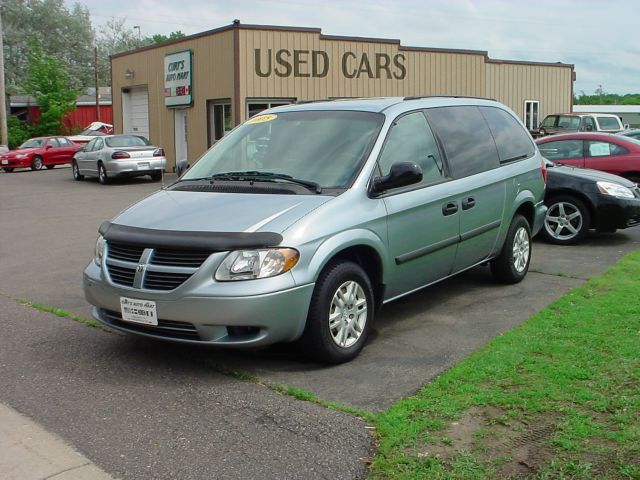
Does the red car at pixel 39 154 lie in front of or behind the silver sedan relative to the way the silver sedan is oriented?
in front

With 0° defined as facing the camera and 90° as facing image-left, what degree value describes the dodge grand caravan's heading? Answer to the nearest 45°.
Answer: approximately 45°

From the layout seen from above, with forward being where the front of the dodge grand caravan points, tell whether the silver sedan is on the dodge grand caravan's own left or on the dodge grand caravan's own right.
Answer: on the dodge grand caravan's own right

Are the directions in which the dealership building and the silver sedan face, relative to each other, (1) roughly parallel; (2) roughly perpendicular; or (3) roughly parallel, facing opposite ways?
roughly parallel, facing opposite ways

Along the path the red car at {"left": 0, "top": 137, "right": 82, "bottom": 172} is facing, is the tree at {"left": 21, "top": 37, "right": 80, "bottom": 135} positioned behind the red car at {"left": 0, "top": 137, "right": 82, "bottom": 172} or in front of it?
behind

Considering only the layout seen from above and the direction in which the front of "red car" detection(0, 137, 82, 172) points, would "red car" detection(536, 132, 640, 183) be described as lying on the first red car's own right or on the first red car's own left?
on the first red car's own left

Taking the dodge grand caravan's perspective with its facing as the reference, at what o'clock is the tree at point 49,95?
The tree is roughly at 4 o'clock from the dodge grand caravan.

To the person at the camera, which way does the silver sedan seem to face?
facing away from the viewer and to the left of the viewer

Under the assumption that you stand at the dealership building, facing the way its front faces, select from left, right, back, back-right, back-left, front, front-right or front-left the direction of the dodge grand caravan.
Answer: front-right

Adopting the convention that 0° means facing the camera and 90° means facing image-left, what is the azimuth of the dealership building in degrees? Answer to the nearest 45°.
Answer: approximately 315°
